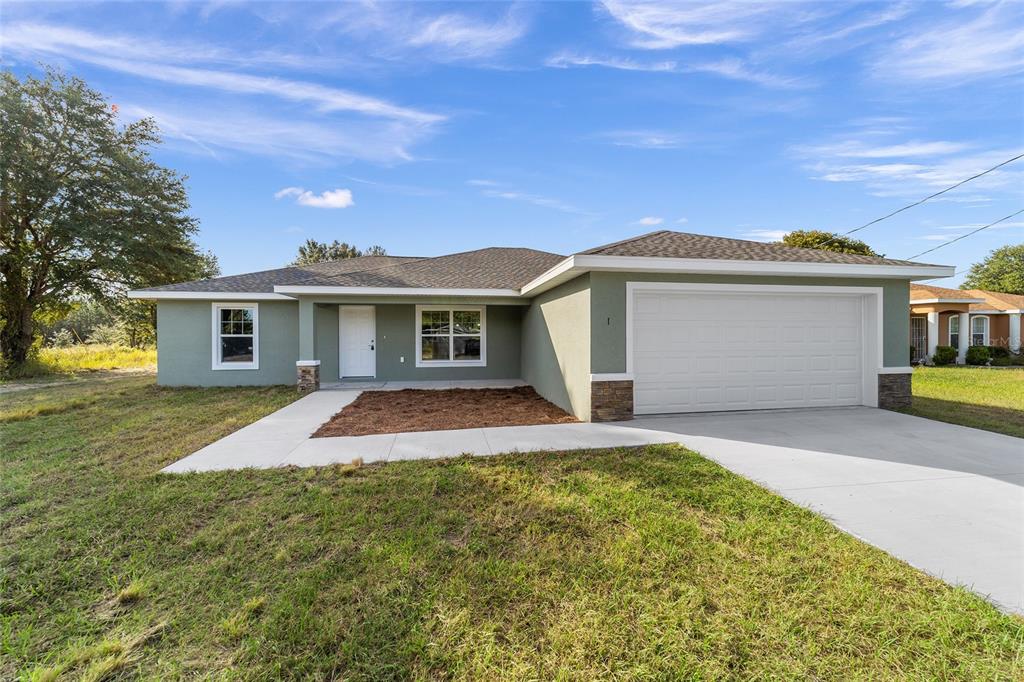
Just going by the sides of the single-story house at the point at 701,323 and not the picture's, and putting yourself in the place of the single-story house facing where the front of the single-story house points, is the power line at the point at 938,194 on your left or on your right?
on your left

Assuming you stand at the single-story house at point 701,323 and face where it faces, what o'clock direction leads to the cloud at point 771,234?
The cloud is roughly at 7 o'clock from the single-story house.

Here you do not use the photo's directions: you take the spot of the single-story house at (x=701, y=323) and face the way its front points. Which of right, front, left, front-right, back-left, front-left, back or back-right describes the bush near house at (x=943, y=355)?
back-left

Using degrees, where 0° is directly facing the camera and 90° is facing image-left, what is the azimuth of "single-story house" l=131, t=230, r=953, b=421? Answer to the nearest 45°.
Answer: approximately 0°

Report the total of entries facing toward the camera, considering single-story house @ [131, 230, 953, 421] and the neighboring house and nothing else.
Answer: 2

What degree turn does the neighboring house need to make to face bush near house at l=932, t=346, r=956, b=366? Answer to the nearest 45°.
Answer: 0° — it already faces it

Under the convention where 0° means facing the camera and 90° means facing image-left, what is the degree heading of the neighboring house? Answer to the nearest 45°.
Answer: approximately 0°
